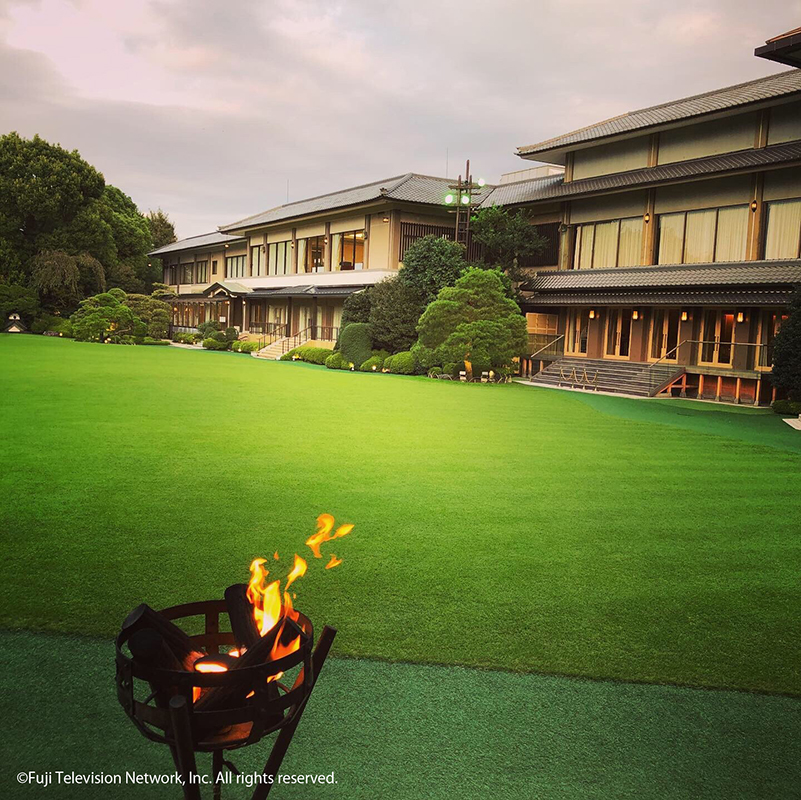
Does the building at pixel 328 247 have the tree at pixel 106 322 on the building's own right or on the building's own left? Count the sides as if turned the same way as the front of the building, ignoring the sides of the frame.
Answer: on the building's own right

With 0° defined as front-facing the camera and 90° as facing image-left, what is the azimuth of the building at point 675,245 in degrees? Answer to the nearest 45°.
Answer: approximately 45°

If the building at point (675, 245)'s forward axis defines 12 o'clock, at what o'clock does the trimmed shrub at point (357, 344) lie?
The trimmed shrub is roughly at 2 o'clock from the building.

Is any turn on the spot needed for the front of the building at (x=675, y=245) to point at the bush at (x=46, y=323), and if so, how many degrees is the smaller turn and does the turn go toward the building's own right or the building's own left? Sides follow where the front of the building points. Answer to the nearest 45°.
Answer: approximately 45° to the building's own right

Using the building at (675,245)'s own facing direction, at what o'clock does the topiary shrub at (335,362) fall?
The topiary shrub is roughly at 2 o'clock from the building.

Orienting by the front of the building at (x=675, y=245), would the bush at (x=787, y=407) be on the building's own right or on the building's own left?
on the building's own left

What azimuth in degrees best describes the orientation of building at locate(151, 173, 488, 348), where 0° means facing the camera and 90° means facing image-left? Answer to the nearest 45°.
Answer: approximately 45°

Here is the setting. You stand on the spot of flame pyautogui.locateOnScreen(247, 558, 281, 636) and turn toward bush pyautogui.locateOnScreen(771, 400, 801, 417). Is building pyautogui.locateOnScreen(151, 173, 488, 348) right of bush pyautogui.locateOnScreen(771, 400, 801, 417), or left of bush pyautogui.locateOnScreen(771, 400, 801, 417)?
left

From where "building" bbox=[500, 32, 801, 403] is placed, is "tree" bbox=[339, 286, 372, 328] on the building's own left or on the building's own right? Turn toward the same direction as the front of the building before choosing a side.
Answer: on the building's own right

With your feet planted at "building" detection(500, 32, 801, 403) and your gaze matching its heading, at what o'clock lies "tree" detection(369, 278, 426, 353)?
The tree is roughly at 2 o'clock from the building.
